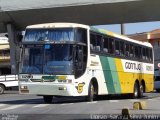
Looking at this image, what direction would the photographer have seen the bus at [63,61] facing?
facing the viewer and to the left of the viewer
